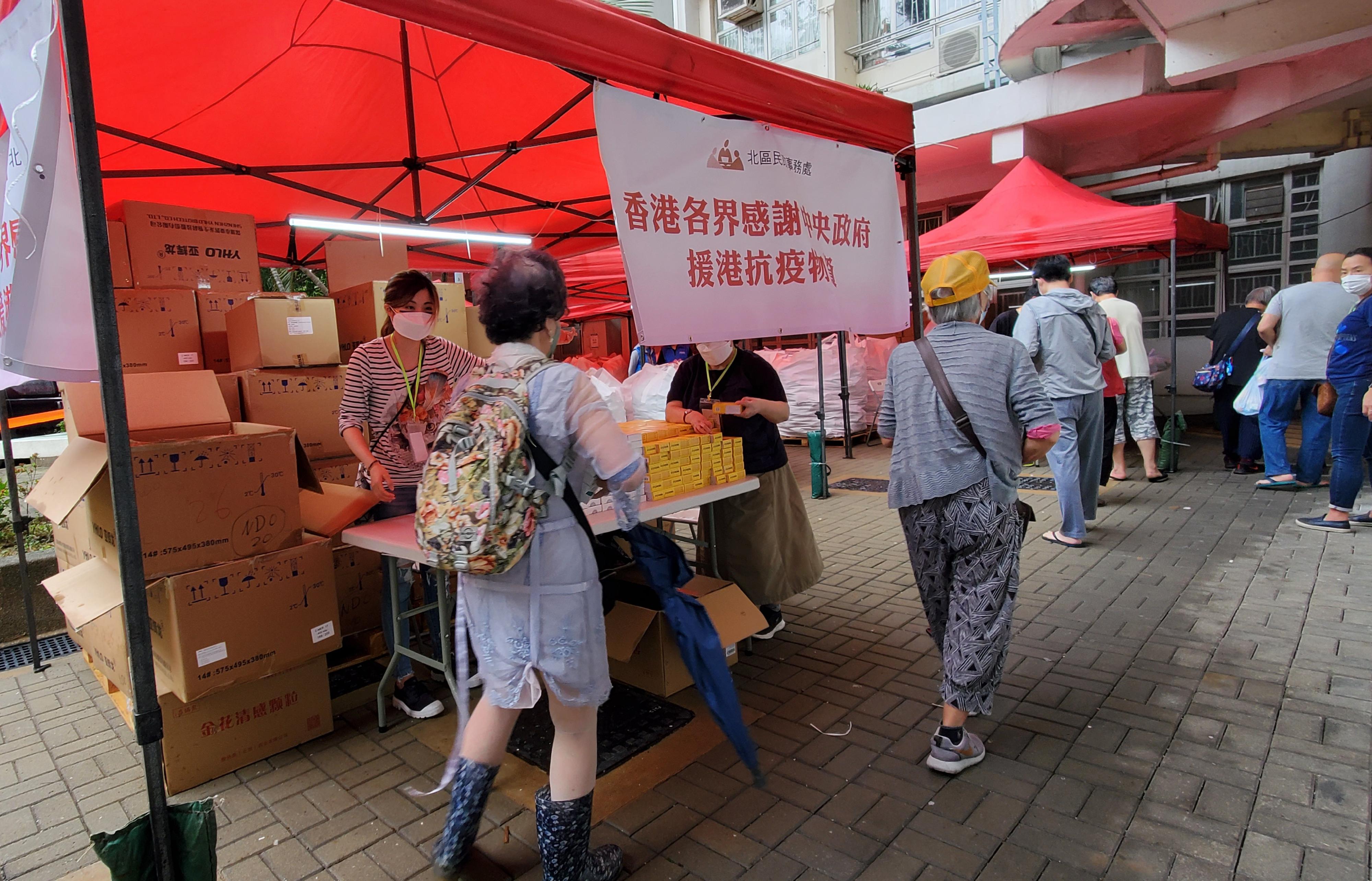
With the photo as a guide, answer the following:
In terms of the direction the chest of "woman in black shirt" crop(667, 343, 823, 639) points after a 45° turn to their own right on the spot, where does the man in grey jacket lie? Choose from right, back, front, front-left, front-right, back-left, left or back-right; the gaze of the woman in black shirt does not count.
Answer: back-right

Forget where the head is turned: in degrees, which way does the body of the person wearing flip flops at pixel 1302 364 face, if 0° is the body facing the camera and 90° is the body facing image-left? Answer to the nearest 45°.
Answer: approximately 135°

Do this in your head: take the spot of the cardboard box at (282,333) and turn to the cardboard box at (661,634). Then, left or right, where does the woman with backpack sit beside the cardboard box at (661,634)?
right

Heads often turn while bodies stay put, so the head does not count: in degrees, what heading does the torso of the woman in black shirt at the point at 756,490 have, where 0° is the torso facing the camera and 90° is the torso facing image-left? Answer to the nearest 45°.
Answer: approximately 45°

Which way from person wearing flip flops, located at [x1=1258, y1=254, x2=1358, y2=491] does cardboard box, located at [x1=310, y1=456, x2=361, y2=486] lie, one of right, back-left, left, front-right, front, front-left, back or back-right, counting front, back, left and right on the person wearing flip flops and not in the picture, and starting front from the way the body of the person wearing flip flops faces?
left

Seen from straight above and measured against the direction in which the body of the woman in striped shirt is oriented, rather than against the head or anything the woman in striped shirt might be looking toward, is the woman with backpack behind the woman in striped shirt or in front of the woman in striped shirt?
in front

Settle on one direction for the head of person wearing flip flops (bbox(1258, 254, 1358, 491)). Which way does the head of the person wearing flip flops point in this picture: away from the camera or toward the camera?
away from the camera

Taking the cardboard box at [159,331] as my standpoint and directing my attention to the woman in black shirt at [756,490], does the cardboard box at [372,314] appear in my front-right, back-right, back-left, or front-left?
front-left

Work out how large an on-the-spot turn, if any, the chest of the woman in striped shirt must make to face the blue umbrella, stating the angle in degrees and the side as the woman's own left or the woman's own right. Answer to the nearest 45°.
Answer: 0° — they already face it

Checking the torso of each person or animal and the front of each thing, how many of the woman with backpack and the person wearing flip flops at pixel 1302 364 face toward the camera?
0

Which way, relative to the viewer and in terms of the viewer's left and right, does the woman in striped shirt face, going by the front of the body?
facing the viewer and to the right of the viewer

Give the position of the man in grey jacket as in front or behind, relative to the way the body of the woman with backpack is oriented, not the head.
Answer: in front

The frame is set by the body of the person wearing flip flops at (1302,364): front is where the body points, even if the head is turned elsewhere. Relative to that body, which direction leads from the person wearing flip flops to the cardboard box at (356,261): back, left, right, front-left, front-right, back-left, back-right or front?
left

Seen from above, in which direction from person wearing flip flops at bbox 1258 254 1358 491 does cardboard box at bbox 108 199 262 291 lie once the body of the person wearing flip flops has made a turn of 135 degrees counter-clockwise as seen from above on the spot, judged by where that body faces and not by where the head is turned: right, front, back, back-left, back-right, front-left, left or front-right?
front-right

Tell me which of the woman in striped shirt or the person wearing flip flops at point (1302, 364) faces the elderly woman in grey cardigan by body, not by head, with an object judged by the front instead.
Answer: the woman in striped shirt

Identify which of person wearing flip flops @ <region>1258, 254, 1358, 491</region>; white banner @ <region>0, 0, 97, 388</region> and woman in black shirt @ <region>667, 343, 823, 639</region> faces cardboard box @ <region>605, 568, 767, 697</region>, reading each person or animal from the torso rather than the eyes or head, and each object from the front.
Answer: the woman in black shirt

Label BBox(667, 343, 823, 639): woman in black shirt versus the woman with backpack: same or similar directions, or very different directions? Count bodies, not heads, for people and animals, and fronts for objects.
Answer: very different directions

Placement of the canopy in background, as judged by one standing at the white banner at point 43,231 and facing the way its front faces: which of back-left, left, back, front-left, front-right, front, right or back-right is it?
back
